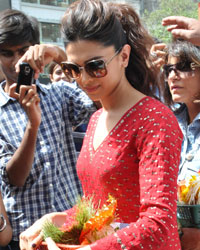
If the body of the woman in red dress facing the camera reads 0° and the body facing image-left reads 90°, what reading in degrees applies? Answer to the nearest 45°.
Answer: approximately 45°

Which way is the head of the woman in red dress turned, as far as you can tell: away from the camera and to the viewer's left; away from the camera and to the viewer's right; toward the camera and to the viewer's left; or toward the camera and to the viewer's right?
toward the camera and to the viewer's left
